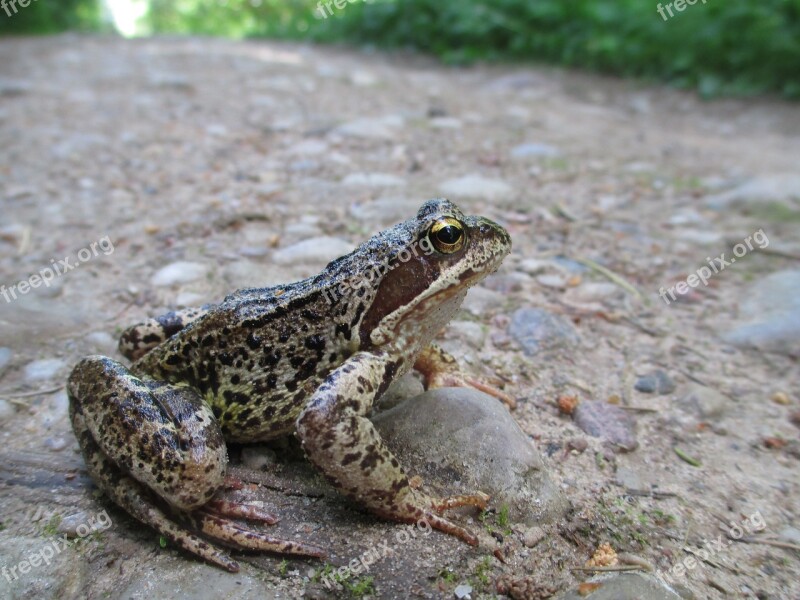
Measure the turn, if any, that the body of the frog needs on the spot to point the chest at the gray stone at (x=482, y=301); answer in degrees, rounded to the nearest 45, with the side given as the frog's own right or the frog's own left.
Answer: approximately 45° to the frog's own left

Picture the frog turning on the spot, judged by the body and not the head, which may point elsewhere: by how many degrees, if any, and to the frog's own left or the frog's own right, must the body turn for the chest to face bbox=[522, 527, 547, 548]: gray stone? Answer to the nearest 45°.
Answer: approximately 45° to the frog's own right

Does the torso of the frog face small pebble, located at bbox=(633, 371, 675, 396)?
yes

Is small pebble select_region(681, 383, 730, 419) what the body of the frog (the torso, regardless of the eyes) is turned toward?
yes

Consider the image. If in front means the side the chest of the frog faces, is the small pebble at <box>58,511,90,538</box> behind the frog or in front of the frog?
behind

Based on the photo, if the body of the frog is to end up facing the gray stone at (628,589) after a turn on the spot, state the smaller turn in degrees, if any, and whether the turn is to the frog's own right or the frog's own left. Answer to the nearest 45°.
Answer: approximately 45° to the frog's own right

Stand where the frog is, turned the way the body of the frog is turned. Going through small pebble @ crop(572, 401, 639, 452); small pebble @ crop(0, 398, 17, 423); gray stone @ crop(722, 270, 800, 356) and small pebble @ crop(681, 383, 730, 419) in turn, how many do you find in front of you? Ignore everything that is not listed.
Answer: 3

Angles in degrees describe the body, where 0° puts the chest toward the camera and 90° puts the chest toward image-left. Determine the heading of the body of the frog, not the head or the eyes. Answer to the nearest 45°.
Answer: approximately 270°

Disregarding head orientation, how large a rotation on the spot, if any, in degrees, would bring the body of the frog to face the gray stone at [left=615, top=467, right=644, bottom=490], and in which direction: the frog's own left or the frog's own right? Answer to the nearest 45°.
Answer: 0° — it already faces it

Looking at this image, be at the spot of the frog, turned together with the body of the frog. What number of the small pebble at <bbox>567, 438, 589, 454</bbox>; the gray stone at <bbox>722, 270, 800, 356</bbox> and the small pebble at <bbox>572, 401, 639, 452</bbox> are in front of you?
3

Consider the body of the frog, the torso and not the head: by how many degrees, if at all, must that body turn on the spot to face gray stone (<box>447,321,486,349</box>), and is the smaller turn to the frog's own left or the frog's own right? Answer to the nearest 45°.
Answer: approximately 45° to the frog's own left

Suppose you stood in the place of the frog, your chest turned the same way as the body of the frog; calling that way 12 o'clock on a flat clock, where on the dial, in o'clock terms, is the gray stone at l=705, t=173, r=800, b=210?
The gray stone is roughly at 11 o'clock from the frog.

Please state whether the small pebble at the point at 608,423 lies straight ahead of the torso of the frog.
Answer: yes
